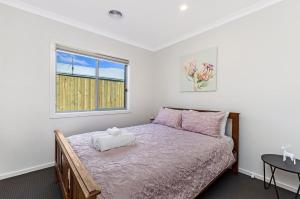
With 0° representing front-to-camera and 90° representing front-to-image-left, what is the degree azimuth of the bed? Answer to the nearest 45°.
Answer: approximately 45°

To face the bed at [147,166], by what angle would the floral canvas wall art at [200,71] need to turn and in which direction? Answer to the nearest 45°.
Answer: approximately 45° to its left

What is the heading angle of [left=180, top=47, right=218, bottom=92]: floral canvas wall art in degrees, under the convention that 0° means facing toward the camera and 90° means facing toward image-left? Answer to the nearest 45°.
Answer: approximately 45°

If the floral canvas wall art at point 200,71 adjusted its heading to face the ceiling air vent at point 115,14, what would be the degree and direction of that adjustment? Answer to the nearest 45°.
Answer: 0° — it already faces it
